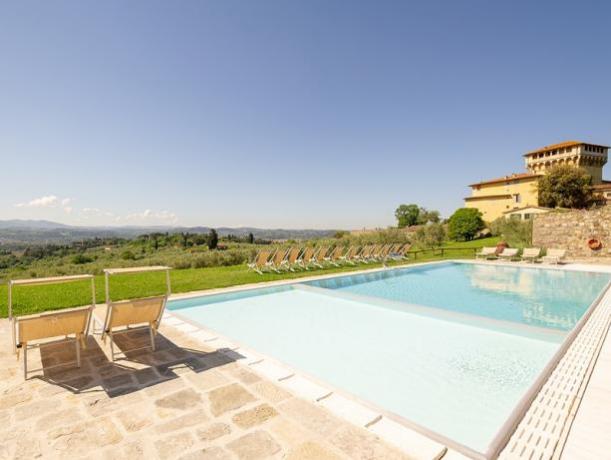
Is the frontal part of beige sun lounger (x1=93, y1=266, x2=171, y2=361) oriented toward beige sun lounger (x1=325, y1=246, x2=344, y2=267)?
no

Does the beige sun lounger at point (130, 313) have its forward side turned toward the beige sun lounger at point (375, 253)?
no

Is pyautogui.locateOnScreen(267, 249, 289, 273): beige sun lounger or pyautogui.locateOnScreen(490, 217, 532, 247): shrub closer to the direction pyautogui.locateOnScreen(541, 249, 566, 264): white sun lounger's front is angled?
the beige sun lounger

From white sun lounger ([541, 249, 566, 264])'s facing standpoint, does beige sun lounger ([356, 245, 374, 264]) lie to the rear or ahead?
ahead

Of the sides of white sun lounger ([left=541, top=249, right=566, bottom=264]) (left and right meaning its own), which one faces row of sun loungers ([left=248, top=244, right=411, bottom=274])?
front

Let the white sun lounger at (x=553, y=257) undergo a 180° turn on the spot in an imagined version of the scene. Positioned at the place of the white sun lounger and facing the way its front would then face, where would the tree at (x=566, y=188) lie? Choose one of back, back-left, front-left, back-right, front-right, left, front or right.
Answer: front-left

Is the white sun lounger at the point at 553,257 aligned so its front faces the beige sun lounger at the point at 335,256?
yes

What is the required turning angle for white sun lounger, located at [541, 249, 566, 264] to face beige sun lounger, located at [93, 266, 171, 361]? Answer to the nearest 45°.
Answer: approximately 45° to its left

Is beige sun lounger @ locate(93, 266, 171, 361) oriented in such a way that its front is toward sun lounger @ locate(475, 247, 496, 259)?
no

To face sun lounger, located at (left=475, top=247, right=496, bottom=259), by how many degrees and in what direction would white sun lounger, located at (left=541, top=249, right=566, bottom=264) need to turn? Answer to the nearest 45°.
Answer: approximately 45° to its right

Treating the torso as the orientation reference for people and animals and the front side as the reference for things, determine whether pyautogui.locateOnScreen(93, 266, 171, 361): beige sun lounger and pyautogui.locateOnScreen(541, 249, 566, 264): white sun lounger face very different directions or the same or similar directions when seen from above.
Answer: very different directions

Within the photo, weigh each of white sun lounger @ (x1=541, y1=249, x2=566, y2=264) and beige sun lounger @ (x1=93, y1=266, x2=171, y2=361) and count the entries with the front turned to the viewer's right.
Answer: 0
